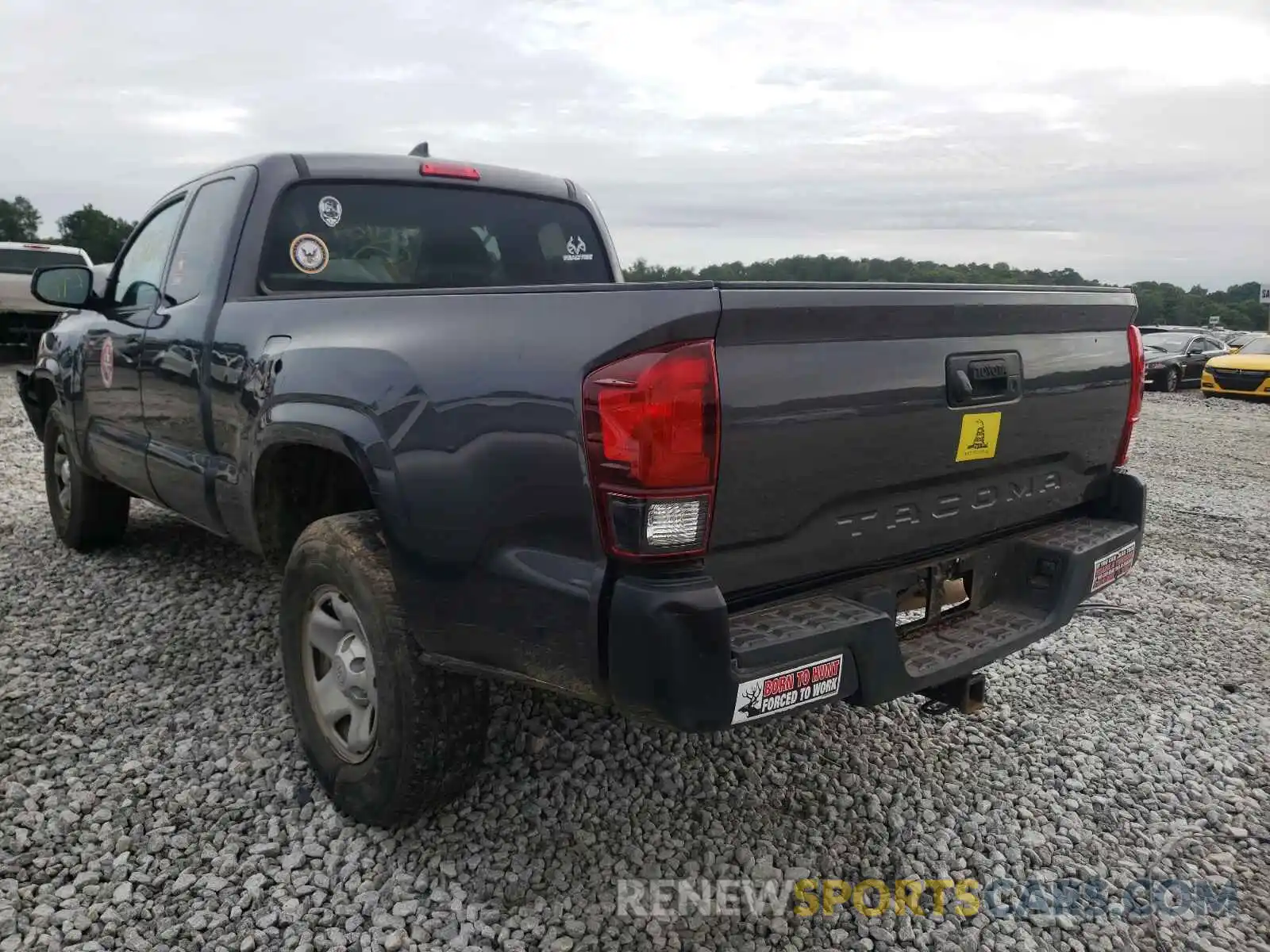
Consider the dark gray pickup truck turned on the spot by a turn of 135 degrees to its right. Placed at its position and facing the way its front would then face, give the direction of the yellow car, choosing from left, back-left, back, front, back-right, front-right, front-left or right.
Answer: front-left

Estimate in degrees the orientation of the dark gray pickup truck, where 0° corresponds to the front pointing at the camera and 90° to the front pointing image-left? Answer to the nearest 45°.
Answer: approximately 135°

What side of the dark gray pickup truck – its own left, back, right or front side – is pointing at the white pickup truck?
front

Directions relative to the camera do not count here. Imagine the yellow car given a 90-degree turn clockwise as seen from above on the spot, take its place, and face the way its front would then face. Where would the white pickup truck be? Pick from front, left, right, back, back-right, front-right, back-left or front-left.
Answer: left

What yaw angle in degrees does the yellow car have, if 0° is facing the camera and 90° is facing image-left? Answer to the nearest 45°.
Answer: approximately 45°
